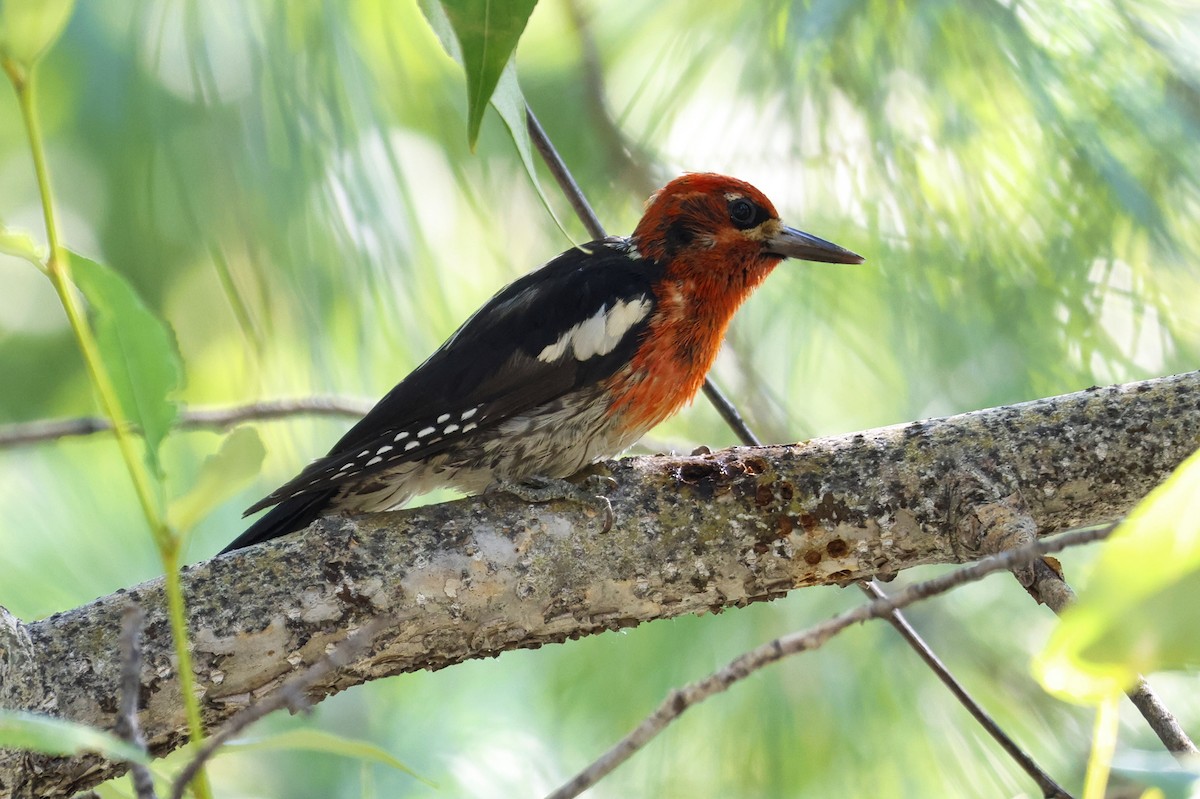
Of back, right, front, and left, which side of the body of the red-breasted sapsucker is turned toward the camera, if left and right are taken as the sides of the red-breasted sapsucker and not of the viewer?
right

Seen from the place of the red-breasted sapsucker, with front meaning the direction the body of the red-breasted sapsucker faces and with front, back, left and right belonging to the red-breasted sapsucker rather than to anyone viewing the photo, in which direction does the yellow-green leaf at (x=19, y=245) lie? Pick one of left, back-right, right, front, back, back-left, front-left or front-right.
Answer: back

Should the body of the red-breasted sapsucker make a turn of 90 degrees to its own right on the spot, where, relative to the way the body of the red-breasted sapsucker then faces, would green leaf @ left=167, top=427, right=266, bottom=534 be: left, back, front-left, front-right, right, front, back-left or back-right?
right

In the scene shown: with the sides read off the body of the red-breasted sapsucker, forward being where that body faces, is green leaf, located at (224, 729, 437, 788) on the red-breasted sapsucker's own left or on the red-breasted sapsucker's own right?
on the red-breasted sapsucker's own right
